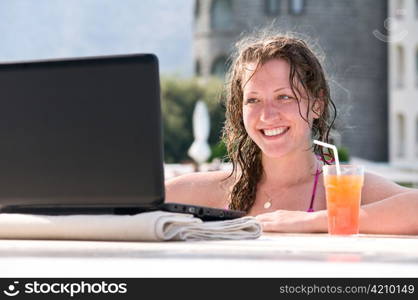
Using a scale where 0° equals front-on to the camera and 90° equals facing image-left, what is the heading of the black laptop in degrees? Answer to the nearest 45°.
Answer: approximately 225°

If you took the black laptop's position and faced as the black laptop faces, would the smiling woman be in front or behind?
in front

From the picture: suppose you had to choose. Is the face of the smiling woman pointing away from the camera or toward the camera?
toward the camera

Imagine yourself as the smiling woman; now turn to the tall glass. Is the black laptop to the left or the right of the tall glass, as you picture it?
right

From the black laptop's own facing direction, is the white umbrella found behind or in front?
in front

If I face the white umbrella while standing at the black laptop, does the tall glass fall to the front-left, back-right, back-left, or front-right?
front-right

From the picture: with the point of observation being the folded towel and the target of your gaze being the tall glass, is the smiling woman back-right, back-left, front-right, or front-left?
front-left

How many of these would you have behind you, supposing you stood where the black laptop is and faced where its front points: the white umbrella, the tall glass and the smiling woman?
0

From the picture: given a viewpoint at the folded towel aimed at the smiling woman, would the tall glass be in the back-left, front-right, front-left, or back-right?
front-right
